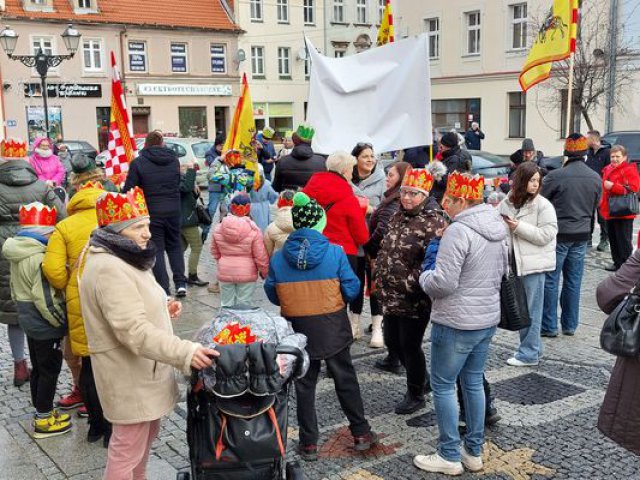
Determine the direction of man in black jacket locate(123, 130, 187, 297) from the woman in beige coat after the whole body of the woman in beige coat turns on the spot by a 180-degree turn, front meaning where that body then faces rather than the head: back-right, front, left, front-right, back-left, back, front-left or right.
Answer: right

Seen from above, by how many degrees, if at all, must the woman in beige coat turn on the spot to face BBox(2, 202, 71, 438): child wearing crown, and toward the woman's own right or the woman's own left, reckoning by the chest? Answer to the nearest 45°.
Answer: approximately 90° to the woman's own left

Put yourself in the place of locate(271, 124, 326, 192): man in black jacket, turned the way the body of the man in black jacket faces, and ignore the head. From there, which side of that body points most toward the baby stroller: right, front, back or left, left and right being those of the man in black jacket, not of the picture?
back

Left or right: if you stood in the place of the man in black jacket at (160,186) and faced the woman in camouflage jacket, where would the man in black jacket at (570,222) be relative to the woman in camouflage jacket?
left

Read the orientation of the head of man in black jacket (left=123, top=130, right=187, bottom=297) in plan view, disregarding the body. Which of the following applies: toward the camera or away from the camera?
away from the camera

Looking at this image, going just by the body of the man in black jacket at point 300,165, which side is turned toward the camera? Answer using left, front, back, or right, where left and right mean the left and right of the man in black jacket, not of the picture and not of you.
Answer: back

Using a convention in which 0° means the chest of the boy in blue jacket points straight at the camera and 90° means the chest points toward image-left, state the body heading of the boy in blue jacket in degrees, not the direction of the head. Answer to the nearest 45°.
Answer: approximately 180°

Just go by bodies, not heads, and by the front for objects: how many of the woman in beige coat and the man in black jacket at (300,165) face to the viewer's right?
1

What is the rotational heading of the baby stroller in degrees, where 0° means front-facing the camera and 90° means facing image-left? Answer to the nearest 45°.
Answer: approximately 180°

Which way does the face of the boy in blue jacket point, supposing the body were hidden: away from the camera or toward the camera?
away from the camera

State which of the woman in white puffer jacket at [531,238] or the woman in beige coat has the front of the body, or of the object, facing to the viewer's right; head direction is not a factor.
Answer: the woman in beige coat
